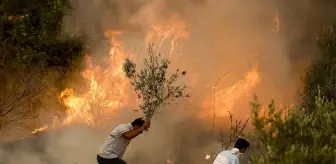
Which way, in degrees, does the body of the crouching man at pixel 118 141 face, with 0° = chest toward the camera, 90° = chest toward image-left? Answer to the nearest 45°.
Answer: approximately 270°

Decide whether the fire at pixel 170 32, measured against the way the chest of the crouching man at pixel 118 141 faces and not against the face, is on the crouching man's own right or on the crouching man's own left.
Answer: on the crouching man's own left

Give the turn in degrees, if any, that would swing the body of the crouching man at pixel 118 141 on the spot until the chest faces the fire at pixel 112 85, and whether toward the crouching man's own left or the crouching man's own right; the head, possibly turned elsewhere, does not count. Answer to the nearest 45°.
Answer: approximately 90° to the crouching man's own left

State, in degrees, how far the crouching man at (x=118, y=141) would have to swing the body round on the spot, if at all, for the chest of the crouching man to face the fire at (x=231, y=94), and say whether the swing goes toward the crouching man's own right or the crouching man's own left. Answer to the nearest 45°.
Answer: approximately 45° to the crouching man's own left
